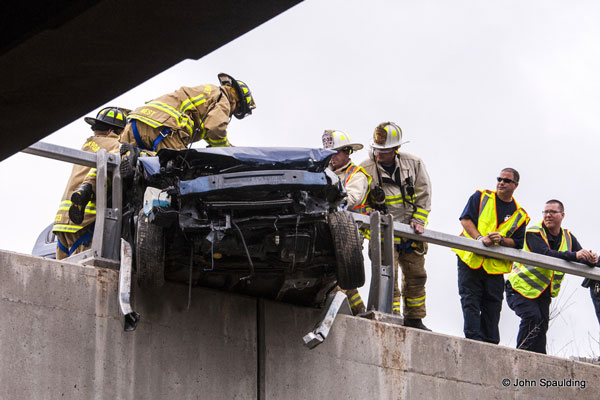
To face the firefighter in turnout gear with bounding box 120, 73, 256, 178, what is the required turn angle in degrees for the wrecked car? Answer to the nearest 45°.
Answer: approximately 180°

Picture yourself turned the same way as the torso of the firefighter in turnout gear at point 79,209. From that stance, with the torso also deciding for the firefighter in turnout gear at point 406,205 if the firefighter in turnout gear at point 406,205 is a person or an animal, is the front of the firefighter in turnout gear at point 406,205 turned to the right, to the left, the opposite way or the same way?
the opposite way

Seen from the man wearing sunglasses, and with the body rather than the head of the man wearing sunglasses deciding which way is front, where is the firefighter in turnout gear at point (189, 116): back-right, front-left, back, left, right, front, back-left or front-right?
front-right

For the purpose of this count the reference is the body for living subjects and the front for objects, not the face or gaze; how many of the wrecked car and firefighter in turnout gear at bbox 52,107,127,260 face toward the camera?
1

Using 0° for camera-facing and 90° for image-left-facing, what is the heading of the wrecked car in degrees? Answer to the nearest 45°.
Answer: approximately 0°
